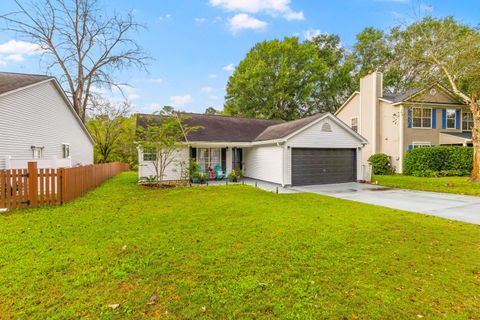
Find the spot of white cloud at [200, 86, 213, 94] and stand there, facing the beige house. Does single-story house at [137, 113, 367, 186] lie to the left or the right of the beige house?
right

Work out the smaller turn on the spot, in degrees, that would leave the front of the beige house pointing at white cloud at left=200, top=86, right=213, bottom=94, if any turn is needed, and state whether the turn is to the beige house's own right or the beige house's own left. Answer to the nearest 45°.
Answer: approximately 135° to the beige house's own right

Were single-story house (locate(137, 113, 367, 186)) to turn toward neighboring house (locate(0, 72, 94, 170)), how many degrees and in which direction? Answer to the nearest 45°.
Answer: approximately 135° to its right

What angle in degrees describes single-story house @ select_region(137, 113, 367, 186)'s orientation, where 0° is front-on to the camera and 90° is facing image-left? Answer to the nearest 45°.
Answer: approximately 315°

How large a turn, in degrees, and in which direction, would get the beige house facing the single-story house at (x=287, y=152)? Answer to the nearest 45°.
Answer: approximately 90° to its right

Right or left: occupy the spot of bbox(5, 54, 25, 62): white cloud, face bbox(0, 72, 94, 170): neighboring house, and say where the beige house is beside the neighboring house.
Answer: left

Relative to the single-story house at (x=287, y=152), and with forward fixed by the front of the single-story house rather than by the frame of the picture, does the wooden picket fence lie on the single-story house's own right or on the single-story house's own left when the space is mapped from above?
on the single-story house's own right

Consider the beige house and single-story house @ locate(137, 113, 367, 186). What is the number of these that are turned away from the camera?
0

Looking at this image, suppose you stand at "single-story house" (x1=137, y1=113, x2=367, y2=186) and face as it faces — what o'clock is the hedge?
The hedge is roughly at 10 o'clock from the single-story house.

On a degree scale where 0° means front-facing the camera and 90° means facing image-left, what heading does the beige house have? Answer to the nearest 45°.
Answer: approximately 315°

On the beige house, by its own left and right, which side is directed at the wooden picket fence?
right
